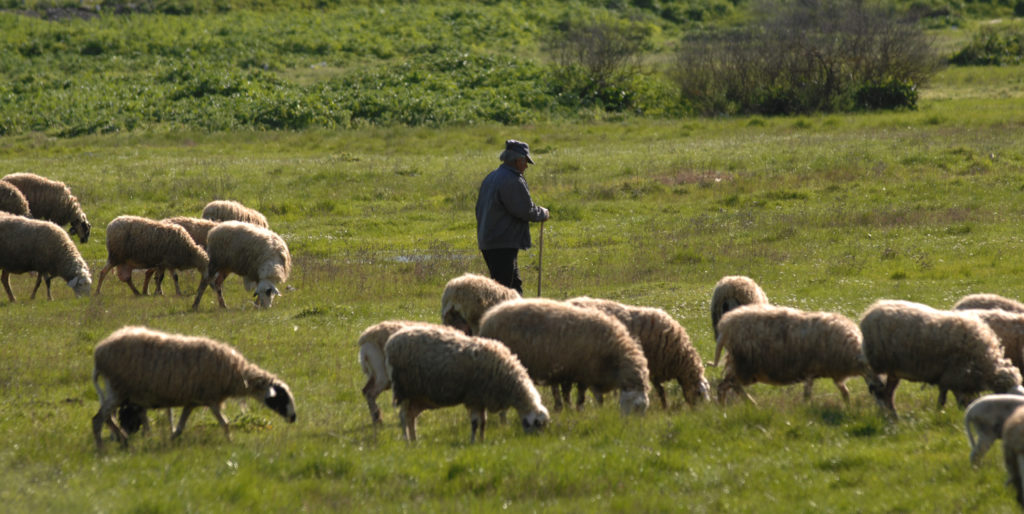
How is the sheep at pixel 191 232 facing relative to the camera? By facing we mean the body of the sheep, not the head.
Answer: to the viewer's right

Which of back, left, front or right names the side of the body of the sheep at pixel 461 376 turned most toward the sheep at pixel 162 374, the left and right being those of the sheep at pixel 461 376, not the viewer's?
back

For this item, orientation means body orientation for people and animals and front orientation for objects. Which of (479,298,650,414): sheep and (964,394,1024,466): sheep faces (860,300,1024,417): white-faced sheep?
(479,298,650,414): sheep

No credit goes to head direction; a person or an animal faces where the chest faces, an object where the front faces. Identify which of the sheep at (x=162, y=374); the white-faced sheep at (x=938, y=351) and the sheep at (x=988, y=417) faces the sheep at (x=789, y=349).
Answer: the sheep at (x=162, y=374)

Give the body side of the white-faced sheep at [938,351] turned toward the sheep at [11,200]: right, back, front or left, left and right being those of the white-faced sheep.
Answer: back

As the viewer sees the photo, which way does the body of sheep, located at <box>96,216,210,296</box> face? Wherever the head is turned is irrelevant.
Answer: to the viewer's right

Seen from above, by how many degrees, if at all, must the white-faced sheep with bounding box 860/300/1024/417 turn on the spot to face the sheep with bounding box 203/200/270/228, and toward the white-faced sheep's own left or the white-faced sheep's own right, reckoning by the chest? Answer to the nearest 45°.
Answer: approximately 135° to the white-faced sheep's own left

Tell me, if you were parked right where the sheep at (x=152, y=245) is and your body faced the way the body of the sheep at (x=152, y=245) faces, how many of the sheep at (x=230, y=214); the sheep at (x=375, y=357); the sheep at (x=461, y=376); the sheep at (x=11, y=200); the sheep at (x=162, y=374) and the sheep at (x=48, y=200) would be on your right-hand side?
3

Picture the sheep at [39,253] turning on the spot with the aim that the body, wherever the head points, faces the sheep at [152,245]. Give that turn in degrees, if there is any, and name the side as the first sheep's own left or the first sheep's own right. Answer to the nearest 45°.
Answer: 0° — it already faces it

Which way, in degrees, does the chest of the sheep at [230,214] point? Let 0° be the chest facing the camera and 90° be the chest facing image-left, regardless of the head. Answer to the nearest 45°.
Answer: approximately 270°

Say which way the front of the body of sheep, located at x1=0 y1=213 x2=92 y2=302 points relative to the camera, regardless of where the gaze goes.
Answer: to the viewer's right

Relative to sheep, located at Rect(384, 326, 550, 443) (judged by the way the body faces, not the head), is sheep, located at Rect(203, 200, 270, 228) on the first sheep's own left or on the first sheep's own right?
on the first sheep's own left
